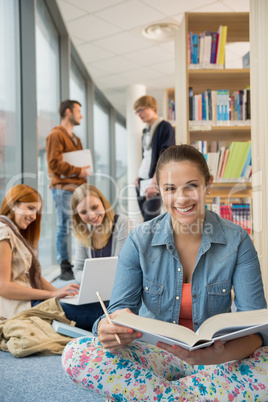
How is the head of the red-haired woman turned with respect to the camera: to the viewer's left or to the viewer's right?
to the viewer's right

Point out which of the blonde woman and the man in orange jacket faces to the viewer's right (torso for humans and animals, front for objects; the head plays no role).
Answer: the man in orange jacket

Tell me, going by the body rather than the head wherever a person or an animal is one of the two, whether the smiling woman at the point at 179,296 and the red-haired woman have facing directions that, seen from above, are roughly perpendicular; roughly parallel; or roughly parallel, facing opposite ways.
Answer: roughly perpendicular

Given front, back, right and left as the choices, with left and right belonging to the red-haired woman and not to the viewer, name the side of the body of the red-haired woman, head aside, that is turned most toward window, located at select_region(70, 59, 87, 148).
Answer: left

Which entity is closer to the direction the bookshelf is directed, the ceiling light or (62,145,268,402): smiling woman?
the smiling woman

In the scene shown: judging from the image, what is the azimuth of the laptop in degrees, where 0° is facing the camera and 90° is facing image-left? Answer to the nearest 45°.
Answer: approximately 135°

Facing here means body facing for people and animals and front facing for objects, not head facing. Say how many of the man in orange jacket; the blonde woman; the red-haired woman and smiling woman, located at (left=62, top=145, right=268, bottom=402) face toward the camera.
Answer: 2

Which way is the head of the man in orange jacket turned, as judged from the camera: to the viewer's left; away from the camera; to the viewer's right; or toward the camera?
to the viewer's right
